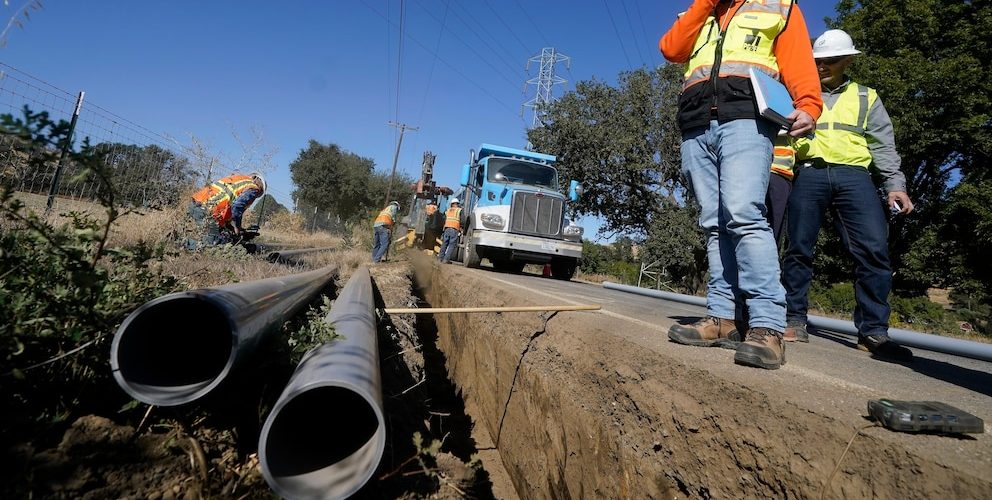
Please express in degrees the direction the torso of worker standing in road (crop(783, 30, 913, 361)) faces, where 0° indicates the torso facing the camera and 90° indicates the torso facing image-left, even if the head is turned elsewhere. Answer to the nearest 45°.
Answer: approximately 45°

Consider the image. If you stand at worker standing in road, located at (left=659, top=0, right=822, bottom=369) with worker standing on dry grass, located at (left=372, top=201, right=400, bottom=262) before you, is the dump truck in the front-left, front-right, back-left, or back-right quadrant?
front-right

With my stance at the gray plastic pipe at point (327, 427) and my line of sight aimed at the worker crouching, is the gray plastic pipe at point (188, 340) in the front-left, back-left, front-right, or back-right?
front-left

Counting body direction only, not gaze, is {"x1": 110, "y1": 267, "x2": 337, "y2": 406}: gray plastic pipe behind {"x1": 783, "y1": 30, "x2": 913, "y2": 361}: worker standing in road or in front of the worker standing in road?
in front

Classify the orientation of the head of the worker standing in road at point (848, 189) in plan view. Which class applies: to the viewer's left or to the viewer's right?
to the viewer's left
